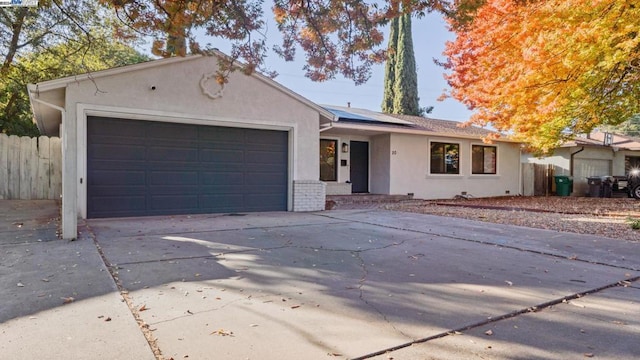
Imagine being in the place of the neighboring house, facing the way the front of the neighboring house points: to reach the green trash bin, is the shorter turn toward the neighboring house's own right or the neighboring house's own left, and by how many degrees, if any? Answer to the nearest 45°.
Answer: approximately 45° to the neighboring house's own right

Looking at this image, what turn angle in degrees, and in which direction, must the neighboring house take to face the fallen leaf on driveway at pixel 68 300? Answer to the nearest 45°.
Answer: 0° — it already faces it

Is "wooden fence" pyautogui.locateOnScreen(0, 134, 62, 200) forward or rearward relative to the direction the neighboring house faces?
forward

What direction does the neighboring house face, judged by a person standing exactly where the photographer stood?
facing the viewer

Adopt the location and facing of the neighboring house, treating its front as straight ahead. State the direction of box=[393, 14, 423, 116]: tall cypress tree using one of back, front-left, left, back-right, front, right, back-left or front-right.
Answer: right

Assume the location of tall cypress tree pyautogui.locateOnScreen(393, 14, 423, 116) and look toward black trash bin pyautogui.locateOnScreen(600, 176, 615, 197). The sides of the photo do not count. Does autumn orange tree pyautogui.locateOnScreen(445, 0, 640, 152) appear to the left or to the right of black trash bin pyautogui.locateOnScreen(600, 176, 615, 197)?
right

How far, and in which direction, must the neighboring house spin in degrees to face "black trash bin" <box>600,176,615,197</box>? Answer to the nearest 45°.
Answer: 0° — it already faces it
